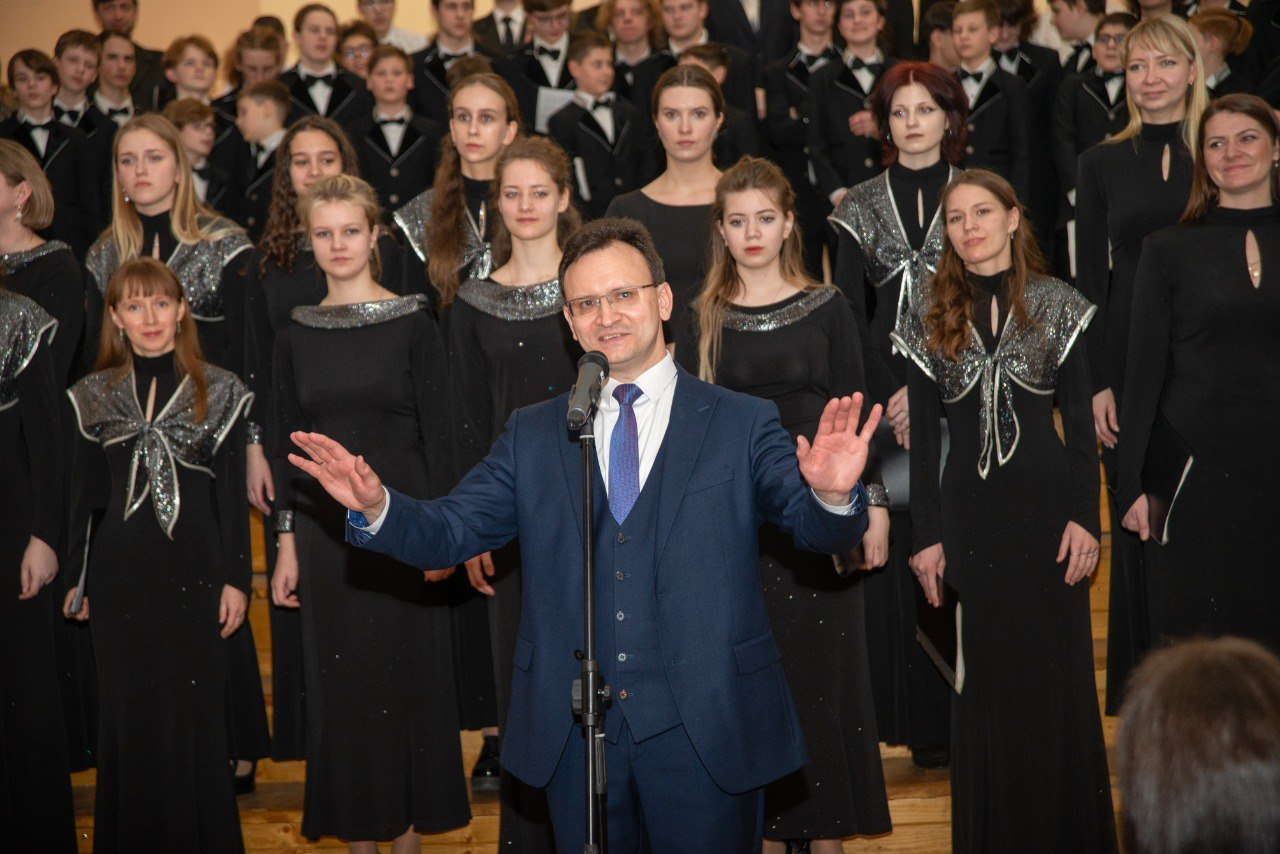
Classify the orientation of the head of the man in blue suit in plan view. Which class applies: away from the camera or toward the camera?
toward the camera

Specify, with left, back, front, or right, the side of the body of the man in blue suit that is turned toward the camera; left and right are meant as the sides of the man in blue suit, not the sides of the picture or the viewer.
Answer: front

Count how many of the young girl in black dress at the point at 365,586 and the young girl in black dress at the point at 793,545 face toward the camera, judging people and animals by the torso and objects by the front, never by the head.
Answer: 2

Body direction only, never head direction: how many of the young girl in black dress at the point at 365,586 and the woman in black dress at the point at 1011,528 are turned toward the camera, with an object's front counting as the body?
2

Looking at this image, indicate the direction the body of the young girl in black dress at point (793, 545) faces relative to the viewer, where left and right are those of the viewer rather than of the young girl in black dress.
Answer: facing the viewer

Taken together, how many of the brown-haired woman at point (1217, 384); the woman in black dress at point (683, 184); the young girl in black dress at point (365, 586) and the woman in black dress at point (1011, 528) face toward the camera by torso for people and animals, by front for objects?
4

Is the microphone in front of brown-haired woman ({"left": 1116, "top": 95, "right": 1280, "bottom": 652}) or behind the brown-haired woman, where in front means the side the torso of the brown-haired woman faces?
in front

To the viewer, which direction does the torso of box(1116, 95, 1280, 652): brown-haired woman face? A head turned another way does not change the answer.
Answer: toward the camera

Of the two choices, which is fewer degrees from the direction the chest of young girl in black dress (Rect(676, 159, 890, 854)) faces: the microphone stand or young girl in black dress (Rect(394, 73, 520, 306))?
the microphone stand

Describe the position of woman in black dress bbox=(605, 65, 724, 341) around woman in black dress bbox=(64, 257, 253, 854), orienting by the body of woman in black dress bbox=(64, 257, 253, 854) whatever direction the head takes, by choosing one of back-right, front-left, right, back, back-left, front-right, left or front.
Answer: left

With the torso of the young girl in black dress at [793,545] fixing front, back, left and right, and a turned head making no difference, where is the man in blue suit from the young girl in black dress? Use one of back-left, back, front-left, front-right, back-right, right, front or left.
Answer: front

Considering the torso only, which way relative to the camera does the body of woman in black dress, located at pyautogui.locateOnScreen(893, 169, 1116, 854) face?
toward the camera
